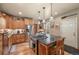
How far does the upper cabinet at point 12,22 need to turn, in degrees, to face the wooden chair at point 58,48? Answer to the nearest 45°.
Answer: approximately 45° to its left

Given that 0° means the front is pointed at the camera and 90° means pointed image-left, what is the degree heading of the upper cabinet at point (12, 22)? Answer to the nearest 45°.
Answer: approximately 315°
